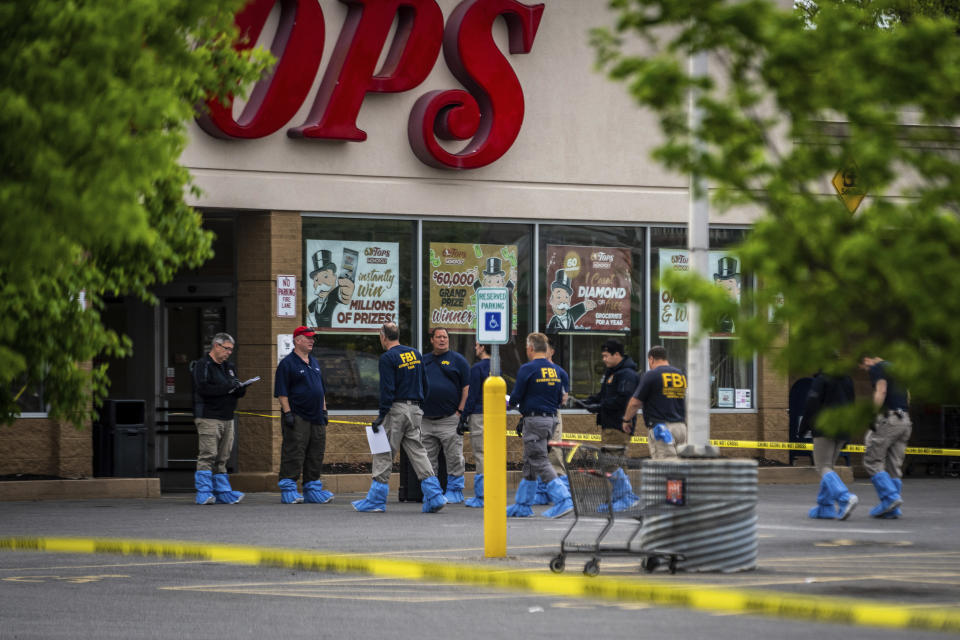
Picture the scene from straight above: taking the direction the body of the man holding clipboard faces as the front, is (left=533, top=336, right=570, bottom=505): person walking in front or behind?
in front

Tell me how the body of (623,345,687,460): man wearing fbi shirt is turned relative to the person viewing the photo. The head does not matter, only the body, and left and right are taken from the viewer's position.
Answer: facing away from the viewer and to the left of the viewer

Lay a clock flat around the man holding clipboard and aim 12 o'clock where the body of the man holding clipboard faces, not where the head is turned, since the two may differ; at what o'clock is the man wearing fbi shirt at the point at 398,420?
The man wearing fbi shirt is roughly at 12 o'clock from the man holding clipboard.

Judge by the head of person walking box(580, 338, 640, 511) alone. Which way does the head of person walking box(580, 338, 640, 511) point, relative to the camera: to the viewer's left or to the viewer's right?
to the viewer's left

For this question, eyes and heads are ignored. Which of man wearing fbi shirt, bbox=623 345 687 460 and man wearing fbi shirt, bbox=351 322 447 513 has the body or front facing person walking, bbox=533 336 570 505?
man wearing fbi shirt, bbox=623 345 687 460

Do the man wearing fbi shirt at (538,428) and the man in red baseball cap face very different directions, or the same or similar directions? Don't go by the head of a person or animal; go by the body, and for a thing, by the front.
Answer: very different directions

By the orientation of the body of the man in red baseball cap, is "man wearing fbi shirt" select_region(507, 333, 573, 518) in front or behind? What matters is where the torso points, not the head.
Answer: in front

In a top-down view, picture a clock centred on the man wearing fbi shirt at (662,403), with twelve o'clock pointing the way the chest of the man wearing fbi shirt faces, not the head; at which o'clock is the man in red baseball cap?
The man in red baseball cap is roughly at 11 o'clock from the man wearing fbi shirt.

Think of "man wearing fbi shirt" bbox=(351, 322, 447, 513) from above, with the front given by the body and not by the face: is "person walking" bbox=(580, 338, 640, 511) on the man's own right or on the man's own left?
on the man's own right

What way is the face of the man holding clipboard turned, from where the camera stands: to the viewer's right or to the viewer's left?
to the viewer's right
